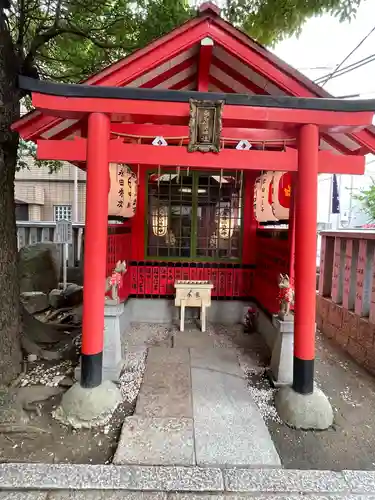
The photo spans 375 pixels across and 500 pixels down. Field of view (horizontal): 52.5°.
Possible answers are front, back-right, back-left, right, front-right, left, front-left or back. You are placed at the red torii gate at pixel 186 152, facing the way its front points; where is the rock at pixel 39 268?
back-right

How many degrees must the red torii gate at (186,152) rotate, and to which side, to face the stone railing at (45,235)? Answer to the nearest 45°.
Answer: approximately 135° to its right

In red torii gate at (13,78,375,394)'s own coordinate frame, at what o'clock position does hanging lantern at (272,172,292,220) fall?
The hanging lantern is roughly at 8 o'clock from the red torii gate.
